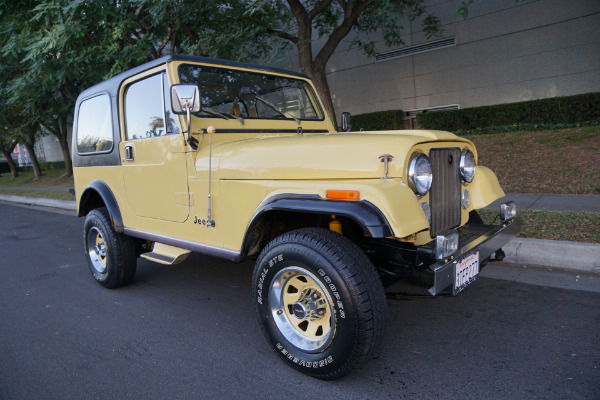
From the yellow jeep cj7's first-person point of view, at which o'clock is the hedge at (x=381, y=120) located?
The hedge is roughly at 8 o'clock from the yellow jeep cj7.

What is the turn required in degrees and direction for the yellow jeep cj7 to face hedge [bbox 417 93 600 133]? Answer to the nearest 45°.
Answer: approximately 90° to its left

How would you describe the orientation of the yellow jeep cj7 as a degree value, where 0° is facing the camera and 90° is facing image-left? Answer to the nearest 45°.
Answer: approximately 315°
